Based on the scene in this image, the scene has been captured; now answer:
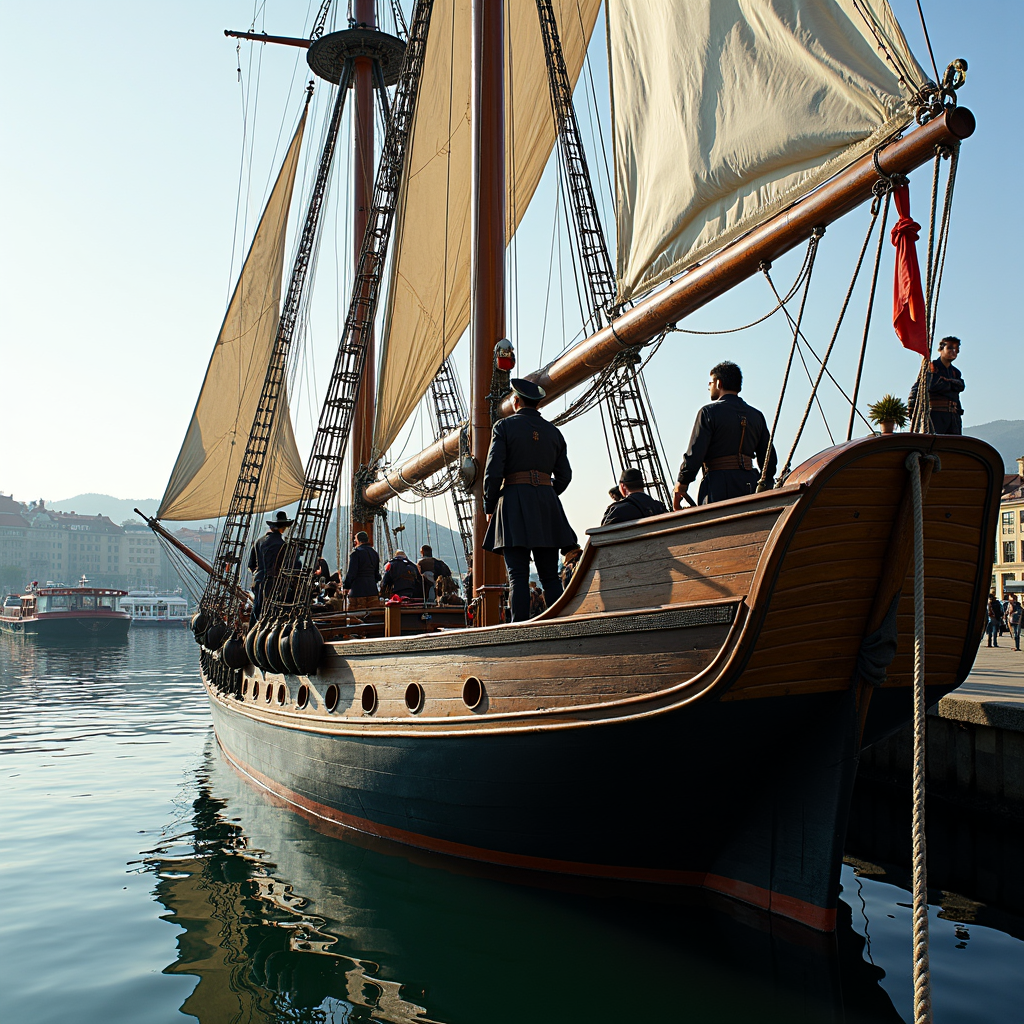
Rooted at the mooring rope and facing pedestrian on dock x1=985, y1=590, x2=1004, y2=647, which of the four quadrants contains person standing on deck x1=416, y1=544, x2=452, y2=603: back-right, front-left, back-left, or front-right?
front-left

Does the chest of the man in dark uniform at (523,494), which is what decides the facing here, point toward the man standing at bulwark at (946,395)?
no

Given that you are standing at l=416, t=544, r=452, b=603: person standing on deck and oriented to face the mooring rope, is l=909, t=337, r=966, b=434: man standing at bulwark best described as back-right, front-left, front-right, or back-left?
front-left

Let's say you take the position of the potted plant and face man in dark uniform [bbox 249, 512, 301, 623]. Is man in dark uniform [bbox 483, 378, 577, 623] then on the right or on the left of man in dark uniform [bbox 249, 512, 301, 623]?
left

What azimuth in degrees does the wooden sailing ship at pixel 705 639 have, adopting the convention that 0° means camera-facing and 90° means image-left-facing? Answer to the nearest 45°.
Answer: approximately 135°

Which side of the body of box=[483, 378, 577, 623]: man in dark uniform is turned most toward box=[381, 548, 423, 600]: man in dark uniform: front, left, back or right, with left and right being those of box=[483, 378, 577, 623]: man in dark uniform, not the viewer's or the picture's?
front

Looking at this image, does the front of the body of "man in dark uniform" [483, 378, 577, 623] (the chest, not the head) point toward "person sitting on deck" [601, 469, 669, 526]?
no

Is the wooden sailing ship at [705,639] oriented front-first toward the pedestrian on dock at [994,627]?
no

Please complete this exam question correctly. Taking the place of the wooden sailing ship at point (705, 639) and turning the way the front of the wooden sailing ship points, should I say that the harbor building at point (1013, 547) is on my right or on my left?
on my right

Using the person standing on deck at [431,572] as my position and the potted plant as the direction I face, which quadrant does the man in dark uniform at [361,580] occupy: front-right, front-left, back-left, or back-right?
back-right

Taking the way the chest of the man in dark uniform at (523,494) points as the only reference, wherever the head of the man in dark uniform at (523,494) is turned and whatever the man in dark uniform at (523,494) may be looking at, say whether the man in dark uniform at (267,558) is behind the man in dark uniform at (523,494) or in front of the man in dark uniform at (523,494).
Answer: in front

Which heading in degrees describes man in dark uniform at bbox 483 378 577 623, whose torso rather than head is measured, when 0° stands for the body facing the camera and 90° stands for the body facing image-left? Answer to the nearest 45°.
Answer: approximately 180°
